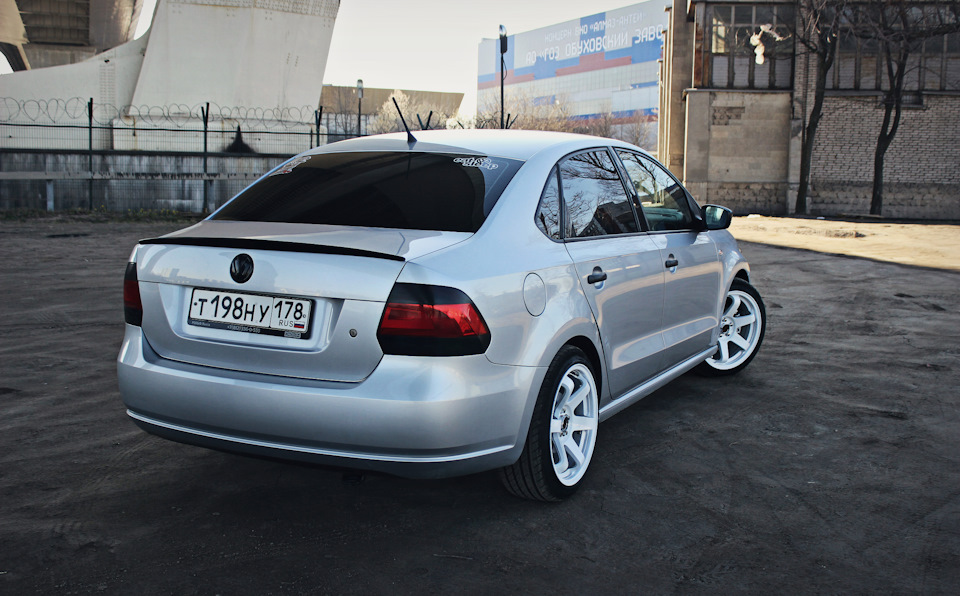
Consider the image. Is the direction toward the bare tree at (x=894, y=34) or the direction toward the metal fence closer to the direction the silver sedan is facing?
the bare tree

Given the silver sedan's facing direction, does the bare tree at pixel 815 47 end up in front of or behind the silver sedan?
in front

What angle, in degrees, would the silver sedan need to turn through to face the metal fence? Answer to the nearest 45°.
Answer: approximately 45° to its left

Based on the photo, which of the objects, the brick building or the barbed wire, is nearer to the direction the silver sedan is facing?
the brick building

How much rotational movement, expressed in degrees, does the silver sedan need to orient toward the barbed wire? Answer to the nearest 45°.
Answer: approximately 45° to its left

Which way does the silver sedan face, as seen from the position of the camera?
facing away from the viewer and to the right of the viewer

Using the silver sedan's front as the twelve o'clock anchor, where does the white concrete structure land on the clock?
The white concrete structure is roughly at 10 o'clock from the silver sedan.
